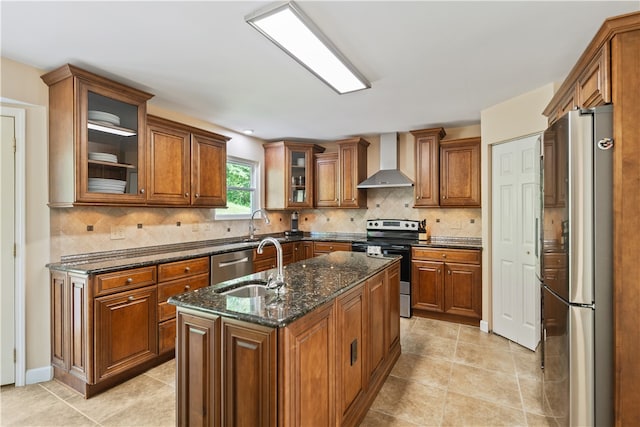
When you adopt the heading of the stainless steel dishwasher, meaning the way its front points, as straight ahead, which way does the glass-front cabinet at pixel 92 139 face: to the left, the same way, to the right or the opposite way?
the same way

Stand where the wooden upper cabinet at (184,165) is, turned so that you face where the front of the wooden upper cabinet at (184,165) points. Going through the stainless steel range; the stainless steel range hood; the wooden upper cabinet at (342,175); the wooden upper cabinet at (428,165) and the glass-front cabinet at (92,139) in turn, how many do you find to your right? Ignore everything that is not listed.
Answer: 1

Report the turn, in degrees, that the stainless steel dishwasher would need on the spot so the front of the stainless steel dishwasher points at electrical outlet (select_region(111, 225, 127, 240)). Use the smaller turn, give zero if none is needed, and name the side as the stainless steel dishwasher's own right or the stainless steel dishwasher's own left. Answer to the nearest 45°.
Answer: approximately 135° to the stainless steel dishwasher's own right

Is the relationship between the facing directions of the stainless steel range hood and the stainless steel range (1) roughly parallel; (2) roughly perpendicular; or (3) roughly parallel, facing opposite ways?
roughly parallel

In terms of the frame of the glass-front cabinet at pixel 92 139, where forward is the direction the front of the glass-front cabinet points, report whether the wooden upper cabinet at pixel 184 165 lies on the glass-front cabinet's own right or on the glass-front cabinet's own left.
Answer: on the glass-front cabinet's own left

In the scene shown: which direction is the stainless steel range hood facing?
toward the camera

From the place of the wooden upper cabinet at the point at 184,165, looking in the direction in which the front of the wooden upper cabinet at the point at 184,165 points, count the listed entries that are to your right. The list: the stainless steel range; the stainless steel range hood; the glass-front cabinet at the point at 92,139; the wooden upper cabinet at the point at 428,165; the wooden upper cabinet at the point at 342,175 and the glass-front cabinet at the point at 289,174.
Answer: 1

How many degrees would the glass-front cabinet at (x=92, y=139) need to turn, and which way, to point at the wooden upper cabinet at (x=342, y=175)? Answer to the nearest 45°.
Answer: approximately 45° to its left

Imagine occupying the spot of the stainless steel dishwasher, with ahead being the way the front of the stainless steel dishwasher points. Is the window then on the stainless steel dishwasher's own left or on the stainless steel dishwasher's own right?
on the stainless steel dishwasher's own left

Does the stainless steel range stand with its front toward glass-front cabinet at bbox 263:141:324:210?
no

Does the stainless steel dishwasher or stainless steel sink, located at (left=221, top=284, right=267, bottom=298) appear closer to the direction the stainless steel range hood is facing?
the stainless steel sink

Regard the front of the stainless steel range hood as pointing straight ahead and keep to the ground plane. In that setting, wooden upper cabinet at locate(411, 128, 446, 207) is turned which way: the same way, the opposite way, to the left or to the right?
the same way

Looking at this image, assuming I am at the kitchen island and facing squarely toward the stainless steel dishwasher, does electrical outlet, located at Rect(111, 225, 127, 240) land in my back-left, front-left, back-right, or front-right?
front-left

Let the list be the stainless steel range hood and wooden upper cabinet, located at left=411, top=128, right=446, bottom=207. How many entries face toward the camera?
2

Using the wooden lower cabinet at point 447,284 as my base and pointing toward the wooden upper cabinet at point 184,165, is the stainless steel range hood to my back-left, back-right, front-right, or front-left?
front-right

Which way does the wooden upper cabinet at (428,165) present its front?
toward the camera

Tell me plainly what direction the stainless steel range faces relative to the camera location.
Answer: facing the viewer
